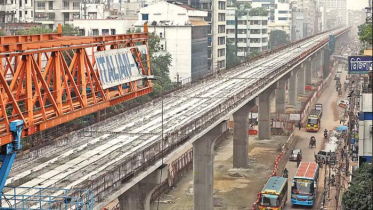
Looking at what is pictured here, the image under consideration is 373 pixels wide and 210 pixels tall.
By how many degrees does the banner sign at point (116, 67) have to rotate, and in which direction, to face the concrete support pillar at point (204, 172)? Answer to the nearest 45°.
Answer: approximately 90° to its left

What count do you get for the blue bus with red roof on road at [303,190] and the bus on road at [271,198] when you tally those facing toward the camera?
2

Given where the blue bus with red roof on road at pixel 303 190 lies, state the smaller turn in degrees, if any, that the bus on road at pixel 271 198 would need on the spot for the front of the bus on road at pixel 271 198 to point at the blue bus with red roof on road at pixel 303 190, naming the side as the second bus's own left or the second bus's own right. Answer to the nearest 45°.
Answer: approximately 135° to the second bus's own left

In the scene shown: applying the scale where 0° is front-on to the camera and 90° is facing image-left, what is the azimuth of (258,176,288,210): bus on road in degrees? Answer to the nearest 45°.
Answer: approximately 0°
